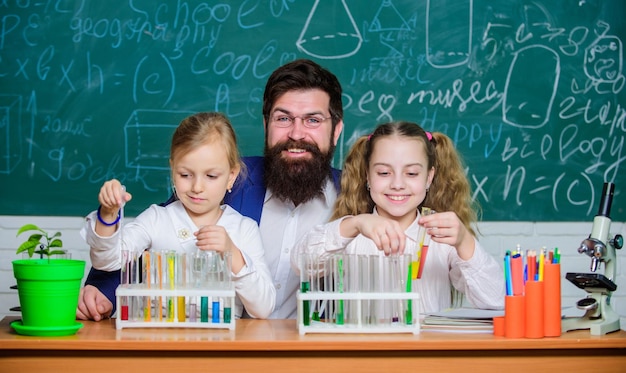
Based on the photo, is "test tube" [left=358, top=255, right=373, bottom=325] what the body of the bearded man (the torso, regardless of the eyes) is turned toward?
yes

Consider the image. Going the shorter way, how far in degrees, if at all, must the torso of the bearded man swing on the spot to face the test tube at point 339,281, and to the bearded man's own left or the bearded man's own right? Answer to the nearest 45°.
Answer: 0° — they already face it

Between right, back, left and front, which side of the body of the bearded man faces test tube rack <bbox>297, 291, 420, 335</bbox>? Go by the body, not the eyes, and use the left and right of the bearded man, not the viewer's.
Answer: front

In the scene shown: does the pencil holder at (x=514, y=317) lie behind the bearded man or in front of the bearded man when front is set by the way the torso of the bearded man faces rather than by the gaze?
in front

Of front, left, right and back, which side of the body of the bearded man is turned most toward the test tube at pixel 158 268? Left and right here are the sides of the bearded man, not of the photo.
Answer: front

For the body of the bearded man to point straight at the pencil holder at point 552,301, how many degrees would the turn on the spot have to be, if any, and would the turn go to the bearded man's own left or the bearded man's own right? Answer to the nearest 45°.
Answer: approximately 45° to the bearded man's own left

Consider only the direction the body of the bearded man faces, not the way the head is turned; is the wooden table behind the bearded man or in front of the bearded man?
in front

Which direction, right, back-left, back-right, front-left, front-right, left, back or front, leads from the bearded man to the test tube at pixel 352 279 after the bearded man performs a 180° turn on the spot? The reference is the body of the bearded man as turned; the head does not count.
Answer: back

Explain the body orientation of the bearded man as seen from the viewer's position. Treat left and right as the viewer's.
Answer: facing the viewer
